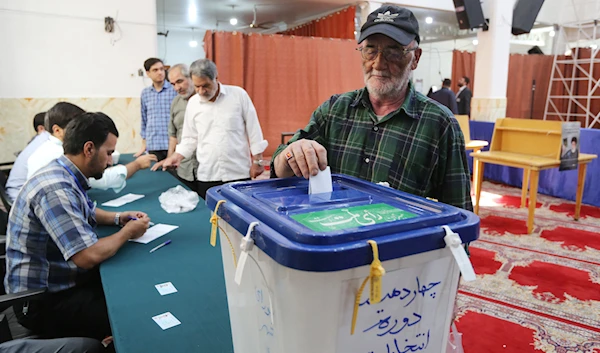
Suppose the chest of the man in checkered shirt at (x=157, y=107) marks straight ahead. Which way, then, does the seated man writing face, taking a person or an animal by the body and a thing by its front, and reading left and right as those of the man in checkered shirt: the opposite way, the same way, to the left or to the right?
to the left

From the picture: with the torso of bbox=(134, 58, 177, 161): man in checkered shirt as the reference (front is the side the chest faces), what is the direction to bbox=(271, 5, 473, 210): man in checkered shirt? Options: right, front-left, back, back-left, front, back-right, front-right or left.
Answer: front

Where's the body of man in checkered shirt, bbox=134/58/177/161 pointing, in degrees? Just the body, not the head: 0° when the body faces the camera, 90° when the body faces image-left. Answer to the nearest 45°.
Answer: approximately 0°

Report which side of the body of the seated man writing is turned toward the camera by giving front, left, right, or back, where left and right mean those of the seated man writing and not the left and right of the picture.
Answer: right

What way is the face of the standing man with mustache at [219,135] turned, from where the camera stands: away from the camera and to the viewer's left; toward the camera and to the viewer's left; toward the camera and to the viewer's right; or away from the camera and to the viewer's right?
toward the camera and to the viewer's left

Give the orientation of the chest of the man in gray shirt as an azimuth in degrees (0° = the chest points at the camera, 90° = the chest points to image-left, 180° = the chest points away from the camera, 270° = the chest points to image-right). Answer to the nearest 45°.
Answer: approximately 45°

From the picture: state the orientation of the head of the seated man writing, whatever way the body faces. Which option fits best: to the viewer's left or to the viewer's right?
to the viewer's right

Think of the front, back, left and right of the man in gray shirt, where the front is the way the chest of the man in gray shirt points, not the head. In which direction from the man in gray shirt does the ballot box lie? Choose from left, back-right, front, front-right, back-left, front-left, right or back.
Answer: front-left

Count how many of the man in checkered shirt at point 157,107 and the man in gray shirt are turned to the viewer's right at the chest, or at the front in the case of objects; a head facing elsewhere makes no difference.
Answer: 0

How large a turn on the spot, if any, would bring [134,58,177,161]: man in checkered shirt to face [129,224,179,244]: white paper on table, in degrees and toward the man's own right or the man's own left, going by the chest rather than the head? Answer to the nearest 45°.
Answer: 0° — they already face it
